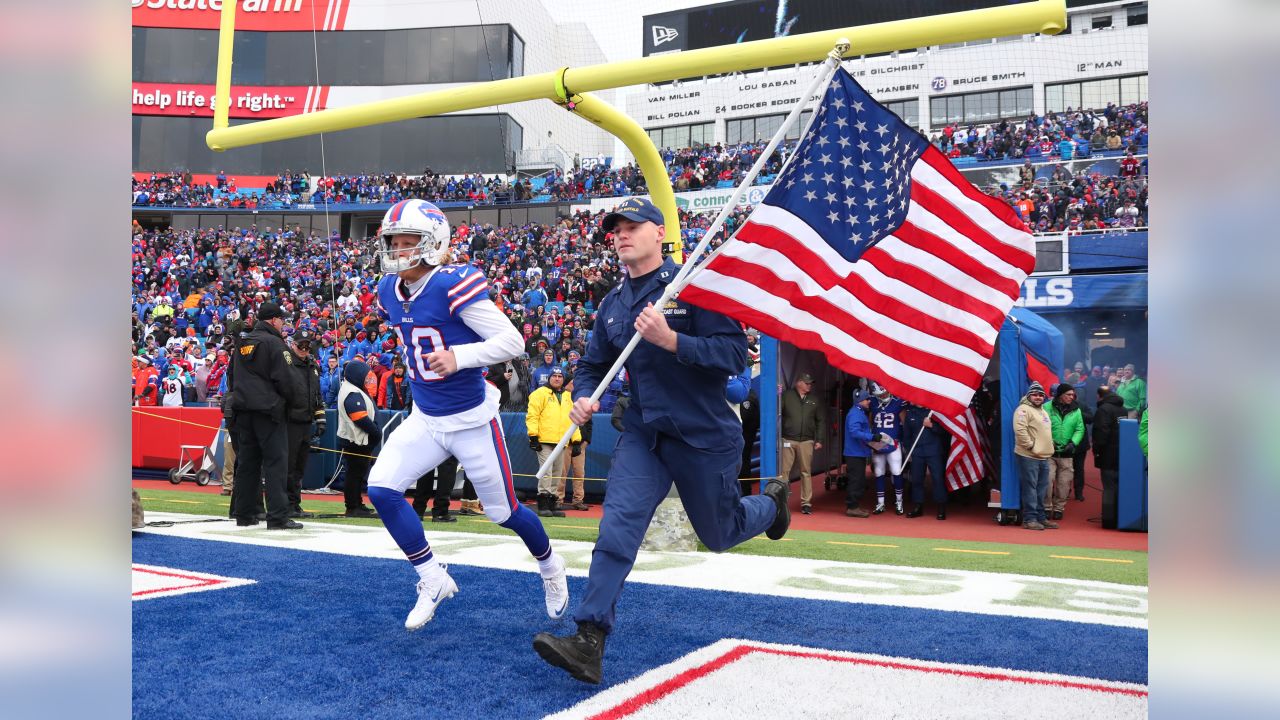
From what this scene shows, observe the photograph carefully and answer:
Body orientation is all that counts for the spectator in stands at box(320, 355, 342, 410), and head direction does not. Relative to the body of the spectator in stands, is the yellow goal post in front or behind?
in front

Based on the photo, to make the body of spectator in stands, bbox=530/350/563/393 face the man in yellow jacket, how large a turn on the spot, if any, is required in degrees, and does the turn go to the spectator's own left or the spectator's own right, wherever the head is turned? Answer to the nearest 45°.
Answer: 0° — they already face them

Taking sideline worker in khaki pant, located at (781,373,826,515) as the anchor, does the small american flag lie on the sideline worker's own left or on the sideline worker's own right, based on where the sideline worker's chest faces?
on the sideline worker's own left

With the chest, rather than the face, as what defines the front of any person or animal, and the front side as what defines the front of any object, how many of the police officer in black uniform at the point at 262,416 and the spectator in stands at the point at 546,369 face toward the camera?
1

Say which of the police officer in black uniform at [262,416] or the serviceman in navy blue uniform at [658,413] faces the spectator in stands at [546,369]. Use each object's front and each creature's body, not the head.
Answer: the police officer in black uniform

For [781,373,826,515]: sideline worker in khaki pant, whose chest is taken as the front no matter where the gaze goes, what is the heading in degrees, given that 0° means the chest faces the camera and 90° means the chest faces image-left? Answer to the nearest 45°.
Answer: approximately 0°

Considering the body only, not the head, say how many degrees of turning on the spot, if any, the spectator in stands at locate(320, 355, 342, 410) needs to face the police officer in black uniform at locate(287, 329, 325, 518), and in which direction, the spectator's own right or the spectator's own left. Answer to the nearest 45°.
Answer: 0° — they already face them

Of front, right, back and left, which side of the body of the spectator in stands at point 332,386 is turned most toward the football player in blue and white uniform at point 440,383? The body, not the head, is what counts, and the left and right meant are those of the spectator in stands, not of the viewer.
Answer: front

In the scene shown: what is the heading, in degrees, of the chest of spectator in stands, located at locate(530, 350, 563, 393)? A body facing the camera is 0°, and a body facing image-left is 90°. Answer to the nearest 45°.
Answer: approximately 0°

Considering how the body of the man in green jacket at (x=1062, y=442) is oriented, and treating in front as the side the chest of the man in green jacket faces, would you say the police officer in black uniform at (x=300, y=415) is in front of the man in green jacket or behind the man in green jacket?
in front
